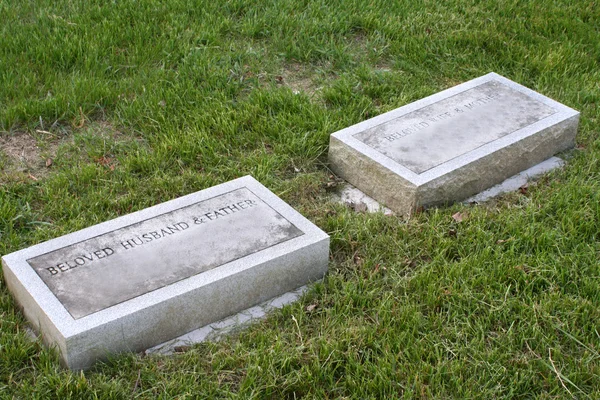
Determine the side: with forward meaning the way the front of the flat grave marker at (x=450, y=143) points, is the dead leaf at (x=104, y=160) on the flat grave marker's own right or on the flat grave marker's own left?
on the flat grave marker's own right

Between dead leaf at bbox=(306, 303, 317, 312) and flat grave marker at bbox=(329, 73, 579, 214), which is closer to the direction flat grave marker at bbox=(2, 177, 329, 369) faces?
the dead leaf

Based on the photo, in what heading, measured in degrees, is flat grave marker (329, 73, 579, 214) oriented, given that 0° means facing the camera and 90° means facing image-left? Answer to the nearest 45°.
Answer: approximately 315°

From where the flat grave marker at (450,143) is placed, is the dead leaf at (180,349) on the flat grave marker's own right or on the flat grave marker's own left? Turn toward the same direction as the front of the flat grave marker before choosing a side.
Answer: on the flat grave marker's own right

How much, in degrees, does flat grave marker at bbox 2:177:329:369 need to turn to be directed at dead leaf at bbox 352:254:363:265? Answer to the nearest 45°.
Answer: approximately 45° to its left

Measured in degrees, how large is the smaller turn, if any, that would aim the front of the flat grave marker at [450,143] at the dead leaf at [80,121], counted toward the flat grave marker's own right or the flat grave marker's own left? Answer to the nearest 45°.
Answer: approximately 135° to the flat grave marker's own right

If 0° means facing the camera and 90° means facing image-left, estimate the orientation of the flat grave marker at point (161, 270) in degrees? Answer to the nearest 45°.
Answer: approximately 315°

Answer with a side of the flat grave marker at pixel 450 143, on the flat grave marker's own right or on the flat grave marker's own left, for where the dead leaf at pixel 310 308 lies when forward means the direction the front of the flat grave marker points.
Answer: on the flat grave marker's own right

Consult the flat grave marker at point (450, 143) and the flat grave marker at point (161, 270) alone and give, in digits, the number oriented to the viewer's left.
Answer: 0

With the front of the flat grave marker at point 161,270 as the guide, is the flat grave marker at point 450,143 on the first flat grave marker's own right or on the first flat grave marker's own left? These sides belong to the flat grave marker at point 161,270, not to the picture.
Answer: on the first flat grave marker's own left

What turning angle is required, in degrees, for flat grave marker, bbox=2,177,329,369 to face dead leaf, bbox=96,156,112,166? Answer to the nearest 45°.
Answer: approximately 135° to its left
